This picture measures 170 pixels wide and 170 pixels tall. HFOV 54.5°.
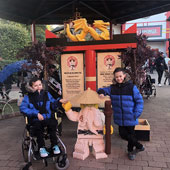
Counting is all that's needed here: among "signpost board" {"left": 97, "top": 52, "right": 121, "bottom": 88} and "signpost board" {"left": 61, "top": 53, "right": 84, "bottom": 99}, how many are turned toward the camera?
2

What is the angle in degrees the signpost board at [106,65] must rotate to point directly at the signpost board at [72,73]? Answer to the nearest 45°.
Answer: approximately 90° to its right

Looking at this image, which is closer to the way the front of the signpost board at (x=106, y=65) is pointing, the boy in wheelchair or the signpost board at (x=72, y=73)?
the boy in wheelchair

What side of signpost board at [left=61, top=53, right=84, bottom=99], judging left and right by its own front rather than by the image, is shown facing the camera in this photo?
front

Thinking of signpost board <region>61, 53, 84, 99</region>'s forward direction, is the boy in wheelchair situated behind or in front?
in front

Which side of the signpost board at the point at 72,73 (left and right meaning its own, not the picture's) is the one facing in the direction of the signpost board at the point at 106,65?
left

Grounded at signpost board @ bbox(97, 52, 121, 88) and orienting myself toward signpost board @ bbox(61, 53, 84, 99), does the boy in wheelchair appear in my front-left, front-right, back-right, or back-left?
front-left

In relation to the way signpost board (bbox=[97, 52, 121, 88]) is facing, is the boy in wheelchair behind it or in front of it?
in front

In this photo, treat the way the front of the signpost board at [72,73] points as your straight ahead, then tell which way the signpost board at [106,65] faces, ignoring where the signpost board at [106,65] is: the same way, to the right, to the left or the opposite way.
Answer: the same way
